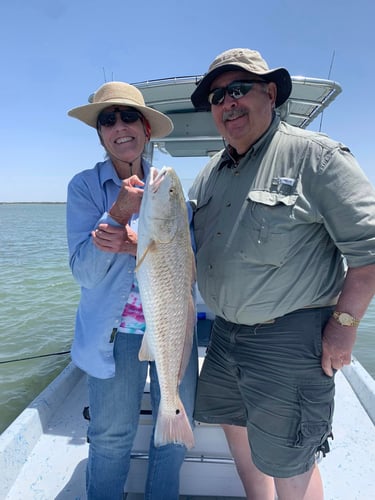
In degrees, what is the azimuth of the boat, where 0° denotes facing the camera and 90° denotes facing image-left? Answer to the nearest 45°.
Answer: approximately 0°

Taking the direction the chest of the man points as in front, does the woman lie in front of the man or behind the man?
in front

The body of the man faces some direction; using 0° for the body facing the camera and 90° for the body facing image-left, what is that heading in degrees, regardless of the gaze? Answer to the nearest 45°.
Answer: approximately 45°
